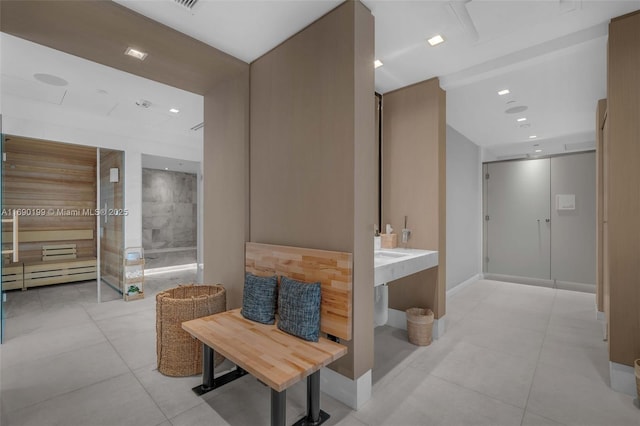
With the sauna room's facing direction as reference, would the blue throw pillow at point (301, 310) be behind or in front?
in front

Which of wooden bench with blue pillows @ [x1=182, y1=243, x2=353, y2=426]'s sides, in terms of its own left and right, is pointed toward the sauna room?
right

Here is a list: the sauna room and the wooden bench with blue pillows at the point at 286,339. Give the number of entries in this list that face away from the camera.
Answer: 0

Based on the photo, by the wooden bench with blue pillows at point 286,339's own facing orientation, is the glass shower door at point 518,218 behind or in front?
behind

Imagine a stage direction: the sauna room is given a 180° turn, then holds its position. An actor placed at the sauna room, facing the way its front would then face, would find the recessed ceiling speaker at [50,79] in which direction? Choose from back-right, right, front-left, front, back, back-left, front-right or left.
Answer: back-left

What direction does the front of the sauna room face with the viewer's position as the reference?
facing the viewer and to the right of the viewer

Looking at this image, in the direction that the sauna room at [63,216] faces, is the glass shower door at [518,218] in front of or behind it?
in front

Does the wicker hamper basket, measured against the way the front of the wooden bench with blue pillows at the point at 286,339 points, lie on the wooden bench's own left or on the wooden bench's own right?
on the wooden bench's own right

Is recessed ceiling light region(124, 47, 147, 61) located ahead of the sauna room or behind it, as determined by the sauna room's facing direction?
ahead

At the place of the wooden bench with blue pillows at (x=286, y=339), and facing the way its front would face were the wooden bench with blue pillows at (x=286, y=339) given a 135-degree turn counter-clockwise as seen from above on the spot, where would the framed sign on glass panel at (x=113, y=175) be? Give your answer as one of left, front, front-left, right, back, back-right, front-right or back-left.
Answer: back-left

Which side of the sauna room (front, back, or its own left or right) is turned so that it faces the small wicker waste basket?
front

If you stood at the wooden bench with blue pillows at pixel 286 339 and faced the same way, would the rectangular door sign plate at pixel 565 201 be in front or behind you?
behind

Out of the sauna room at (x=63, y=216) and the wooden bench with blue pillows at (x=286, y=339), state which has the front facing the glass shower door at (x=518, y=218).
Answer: the sauna room

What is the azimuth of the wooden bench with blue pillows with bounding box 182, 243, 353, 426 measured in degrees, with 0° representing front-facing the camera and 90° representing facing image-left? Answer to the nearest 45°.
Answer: approximately 45°
